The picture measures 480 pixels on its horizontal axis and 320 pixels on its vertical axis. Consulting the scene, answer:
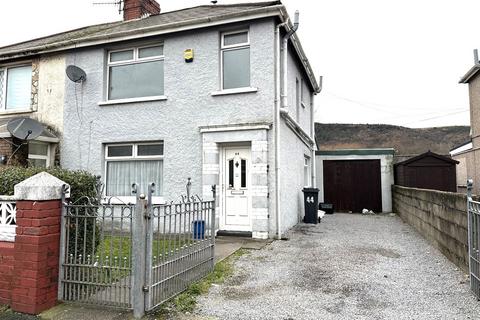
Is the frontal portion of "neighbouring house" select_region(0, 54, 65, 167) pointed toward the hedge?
yes

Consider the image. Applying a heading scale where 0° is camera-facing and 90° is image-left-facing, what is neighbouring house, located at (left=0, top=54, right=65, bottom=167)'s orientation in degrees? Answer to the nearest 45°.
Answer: approximately 0°

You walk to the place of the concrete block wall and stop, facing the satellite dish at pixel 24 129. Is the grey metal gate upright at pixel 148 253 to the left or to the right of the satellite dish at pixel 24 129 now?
left

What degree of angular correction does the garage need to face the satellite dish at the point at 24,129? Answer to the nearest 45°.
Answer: approximately 45° to its right

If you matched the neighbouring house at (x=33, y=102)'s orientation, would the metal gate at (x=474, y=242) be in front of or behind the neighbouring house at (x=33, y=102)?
in front

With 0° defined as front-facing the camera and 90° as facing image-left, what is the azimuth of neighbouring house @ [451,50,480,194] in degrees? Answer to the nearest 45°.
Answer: approximately 45°

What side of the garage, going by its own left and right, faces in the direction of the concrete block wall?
front

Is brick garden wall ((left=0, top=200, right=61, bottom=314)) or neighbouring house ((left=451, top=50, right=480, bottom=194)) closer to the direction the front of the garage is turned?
the brick garden wall

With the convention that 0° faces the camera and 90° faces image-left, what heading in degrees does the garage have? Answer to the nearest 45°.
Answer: approximately 0°

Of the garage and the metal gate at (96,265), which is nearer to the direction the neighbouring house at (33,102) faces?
the metal gate

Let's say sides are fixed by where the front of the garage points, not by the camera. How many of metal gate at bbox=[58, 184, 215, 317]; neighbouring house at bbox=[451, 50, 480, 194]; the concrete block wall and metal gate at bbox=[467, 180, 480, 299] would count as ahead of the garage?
3

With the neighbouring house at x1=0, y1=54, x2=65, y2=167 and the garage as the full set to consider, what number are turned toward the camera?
2

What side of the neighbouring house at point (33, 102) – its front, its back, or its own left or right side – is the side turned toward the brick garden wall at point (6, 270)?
front
